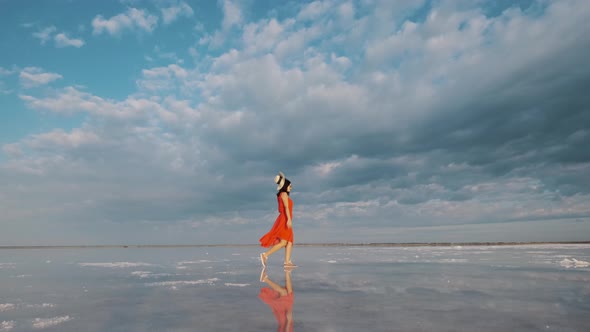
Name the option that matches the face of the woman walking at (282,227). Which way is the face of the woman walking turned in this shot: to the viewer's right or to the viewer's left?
to the viewer's right

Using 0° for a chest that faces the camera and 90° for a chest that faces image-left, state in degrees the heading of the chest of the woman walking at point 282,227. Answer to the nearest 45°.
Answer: approximately 270°
